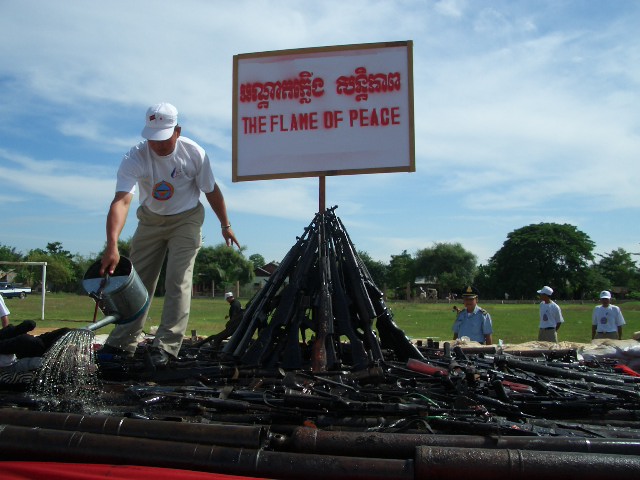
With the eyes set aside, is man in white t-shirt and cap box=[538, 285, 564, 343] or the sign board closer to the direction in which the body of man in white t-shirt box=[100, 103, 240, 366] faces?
the sign board

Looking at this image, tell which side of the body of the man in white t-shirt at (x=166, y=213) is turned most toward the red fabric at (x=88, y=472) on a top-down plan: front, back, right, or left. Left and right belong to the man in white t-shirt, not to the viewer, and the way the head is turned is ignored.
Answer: front

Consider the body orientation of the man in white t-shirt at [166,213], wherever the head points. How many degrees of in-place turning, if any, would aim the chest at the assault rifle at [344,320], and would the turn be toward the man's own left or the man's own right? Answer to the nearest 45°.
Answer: approximately 45° to the man's own left

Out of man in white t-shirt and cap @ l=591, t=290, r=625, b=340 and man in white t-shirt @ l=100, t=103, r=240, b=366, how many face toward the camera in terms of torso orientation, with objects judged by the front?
2

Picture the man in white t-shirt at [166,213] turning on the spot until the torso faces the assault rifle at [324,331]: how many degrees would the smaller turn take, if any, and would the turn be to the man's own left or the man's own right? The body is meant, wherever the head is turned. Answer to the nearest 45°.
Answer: approximately 45° to the man's own left

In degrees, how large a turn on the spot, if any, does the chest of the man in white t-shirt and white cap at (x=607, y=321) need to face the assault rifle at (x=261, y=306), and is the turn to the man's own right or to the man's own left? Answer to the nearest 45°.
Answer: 0° — they already face it

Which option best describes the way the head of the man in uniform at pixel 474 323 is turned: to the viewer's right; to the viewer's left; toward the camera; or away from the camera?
toward the camera

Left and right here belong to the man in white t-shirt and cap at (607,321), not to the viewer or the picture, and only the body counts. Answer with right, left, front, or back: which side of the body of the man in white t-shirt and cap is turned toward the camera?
front

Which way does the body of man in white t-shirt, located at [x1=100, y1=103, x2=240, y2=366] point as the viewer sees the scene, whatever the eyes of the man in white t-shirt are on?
toward the camera

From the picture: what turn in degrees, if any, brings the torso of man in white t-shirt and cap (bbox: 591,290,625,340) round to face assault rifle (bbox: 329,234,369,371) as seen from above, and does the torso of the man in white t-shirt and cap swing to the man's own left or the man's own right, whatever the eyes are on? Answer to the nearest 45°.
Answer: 0° — they already face it

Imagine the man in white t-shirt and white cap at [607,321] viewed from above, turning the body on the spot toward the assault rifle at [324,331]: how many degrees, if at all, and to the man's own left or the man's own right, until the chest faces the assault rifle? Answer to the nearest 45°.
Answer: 0° — they already face it

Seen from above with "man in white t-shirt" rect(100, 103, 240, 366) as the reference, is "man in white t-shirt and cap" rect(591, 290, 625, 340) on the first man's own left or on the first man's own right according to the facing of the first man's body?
on the first man's own left

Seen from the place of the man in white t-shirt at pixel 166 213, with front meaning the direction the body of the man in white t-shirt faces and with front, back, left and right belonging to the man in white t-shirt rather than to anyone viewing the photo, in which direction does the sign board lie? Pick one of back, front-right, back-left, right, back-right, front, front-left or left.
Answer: left
